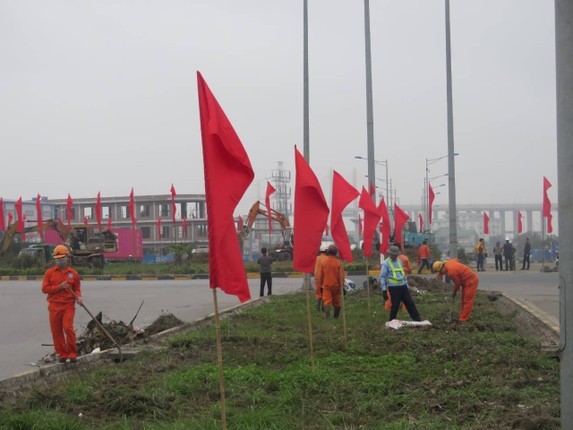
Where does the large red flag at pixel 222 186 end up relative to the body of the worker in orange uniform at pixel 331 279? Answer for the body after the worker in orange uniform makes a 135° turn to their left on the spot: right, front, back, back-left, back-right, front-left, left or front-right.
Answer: front-left

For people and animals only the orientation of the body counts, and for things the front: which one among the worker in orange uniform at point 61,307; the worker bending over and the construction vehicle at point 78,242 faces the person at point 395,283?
the worker bending over

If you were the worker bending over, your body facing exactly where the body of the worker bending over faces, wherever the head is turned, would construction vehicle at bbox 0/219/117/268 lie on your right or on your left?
on your right

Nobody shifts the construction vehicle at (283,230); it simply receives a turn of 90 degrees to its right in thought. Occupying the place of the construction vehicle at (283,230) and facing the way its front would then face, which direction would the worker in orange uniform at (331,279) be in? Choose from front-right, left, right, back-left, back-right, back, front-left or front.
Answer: back

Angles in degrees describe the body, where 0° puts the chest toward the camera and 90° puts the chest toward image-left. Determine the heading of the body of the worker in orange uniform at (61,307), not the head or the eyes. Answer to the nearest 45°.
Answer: approximately 0°

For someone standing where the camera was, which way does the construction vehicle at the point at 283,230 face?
facing to the left of the viewer

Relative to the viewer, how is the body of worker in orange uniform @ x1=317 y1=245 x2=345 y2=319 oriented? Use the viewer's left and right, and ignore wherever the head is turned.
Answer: facing away from the viewer

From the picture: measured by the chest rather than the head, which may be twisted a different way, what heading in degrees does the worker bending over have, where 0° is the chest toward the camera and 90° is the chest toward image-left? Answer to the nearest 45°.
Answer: approximately 90°

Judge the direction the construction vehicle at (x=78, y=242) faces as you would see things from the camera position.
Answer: facing to the left of the viewer

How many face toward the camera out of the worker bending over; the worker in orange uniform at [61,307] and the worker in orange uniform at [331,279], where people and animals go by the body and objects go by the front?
1

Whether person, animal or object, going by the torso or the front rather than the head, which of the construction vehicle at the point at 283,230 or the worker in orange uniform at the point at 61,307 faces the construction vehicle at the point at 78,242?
the construction vehicle at the point at 283,230
